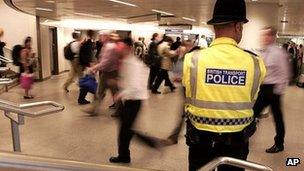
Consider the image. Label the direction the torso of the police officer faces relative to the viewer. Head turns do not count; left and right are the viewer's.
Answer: facing away from the viewer

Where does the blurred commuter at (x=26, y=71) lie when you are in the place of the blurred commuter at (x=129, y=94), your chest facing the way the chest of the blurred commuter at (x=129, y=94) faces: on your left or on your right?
on your right

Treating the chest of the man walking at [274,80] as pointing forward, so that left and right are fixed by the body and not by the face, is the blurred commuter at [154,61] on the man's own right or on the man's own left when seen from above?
on the man's own right

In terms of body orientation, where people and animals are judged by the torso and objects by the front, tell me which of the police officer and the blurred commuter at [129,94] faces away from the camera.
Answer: the police officer

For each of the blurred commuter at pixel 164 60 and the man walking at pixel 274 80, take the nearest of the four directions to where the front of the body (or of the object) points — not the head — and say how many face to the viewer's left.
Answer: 1

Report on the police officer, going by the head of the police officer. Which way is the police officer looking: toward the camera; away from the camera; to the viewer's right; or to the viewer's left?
away from the camera

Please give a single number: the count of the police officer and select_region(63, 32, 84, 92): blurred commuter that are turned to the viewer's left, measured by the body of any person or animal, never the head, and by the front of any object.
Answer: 0

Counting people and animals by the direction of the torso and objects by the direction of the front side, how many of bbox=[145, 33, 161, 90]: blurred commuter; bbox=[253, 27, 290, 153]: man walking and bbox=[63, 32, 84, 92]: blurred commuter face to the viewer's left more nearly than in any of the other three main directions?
1
